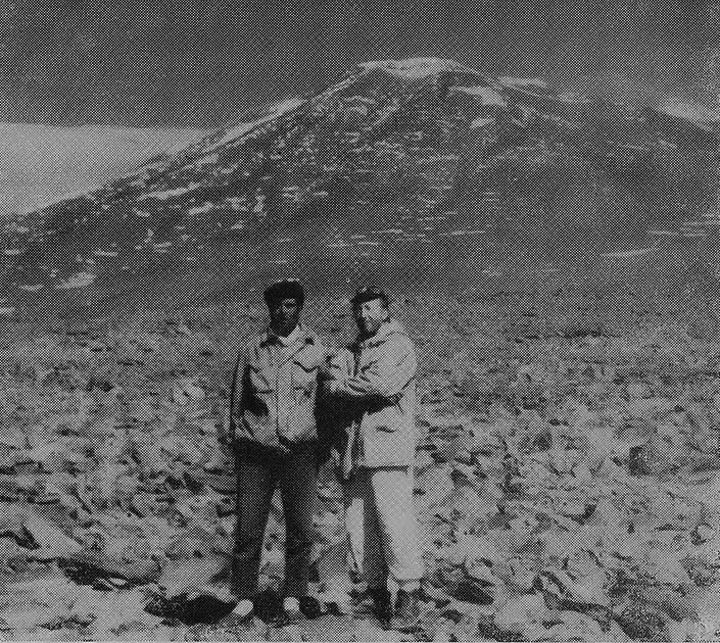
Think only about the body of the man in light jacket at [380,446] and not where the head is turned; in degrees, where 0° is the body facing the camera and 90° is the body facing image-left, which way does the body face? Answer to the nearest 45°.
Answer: approximately 45°

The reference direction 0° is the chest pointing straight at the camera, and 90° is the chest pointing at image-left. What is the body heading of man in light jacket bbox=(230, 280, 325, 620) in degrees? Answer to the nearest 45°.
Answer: approximately 0°

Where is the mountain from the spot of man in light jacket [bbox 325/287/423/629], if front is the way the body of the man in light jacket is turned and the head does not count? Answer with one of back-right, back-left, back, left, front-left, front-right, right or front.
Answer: back-right

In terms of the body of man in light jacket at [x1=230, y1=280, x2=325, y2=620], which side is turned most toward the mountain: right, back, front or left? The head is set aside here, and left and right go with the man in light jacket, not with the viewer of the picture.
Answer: back
